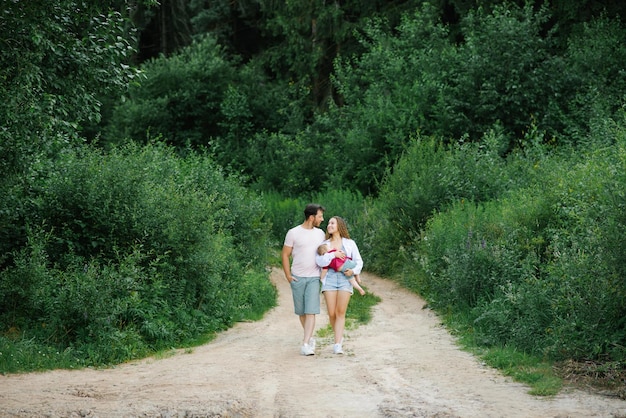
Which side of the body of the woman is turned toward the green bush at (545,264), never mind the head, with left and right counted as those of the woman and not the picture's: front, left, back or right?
left

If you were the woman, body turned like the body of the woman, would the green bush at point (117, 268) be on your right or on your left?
on your right

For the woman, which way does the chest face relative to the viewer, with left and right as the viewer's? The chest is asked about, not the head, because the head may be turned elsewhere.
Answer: facing the viewer

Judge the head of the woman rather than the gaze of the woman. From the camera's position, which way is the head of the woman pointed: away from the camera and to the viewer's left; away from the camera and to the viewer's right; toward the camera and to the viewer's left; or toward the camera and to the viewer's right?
toward the camera and to the viewer's left

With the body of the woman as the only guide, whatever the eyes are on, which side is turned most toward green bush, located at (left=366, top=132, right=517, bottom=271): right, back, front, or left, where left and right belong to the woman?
back
